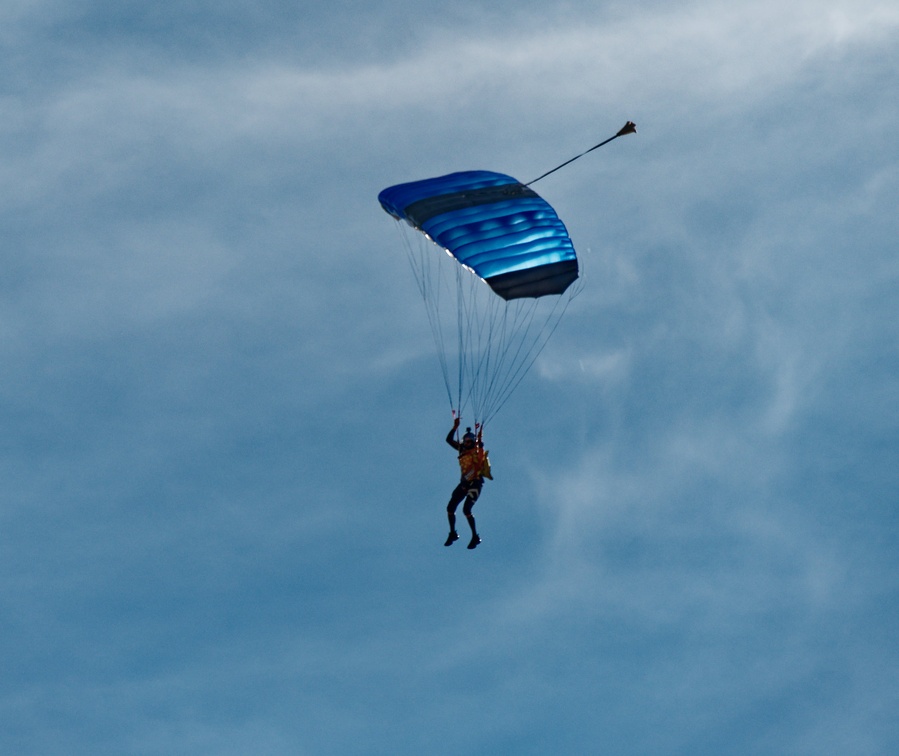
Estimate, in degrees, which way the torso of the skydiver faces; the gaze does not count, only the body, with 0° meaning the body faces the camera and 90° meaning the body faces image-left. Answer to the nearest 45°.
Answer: approximately 45°
